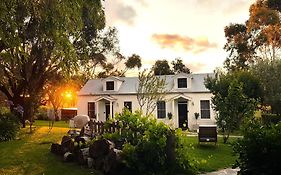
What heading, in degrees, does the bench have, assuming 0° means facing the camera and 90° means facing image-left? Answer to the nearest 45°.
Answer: approximately 0°

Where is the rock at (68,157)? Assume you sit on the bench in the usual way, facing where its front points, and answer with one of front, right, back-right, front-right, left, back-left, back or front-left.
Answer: front-right

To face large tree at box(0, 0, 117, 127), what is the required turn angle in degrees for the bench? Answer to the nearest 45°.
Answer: approximately 90° to its right

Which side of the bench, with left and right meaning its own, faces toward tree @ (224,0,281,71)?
back

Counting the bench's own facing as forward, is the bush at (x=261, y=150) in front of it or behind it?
in front

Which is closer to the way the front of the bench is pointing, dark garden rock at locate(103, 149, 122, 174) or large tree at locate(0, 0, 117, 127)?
the dark garden rock

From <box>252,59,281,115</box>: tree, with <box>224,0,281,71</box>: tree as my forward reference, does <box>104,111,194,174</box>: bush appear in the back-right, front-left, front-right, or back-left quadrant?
back-left

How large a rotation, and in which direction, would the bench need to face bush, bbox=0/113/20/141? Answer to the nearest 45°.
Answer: approximately 90° to its right

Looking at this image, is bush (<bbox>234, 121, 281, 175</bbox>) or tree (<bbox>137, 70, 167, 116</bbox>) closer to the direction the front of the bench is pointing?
the bush
